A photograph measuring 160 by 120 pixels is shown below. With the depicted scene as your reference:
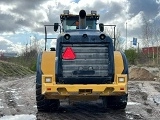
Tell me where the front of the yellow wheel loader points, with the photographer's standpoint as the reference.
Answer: facing away from the viewer
